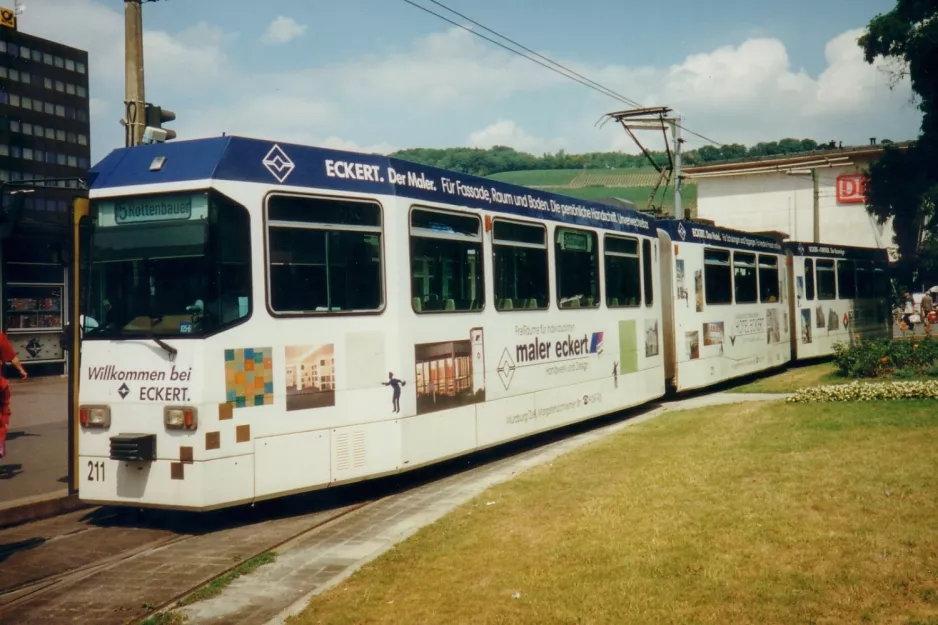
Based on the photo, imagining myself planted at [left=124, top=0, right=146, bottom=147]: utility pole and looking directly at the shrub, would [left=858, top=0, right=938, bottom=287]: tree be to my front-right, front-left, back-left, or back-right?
front-left

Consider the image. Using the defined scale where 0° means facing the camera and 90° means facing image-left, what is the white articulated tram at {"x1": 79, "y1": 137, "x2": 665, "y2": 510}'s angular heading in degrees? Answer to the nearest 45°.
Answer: approximately 45°

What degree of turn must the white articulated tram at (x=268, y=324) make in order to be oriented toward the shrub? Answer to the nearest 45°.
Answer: approximately 180°

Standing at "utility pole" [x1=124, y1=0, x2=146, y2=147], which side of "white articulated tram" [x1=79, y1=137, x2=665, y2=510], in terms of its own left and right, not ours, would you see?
right

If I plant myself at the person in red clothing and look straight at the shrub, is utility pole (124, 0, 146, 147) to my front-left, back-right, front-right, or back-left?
front-left

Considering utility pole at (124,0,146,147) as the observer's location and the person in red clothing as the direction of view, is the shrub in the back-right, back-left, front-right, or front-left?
back-left

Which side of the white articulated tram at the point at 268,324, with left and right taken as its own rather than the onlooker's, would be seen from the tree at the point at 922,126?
back
